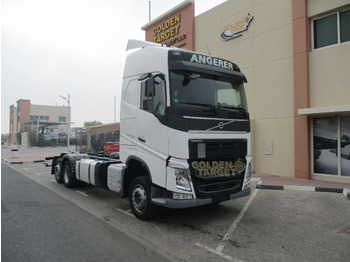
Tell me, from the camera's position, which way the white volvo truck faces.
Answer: facing the viewer and to the right of the viewer
